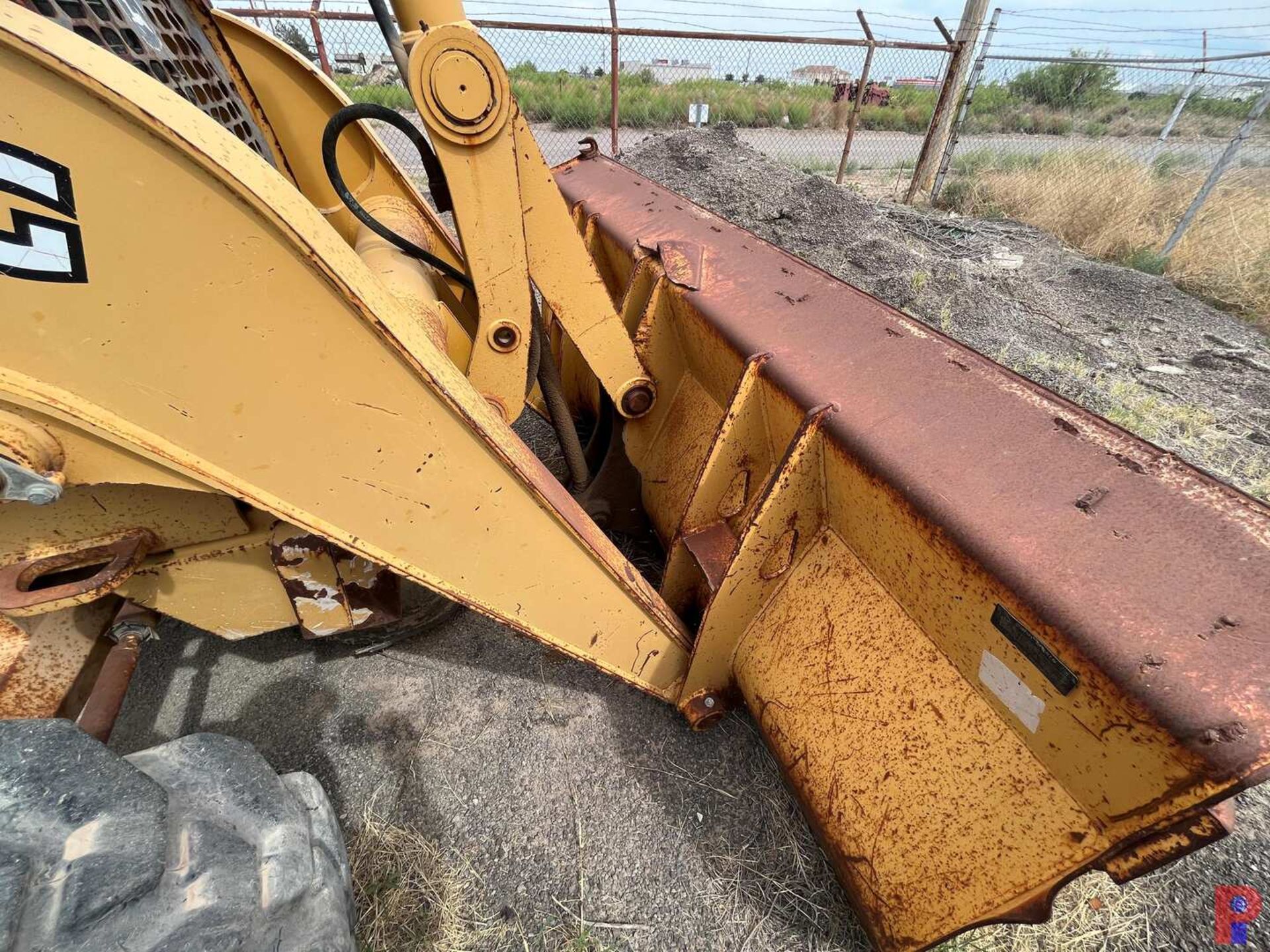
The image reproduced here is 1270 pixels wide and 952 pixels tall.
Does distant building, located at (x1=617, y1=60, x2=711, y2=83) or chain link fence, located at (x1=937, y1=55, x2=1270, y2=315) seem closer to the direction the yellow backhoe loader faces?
the chain link fence

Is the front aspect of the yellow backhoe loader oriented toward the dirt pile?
yes

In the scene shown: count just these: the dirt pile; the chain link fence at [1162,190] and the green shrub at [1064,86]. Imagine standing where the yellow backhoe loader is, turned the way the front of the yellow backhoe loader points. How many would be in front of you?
3

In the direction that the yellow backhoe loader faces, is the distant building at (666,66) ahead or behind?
ahead

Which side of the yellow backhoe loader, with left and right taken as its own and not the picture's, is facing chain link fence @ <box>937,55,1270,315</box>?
front

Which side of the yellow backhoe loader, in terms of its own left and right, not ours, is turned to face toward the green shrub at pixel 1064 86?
front

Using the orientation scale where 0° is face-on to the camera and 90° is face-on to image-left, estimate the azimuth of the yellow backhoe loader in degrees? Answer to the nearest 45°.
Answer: approximately 225°

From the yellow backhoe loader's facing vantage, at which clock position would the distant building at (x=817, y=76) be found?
The distant building is roughly at 11 o'clock from the yellow backhoe loader.
